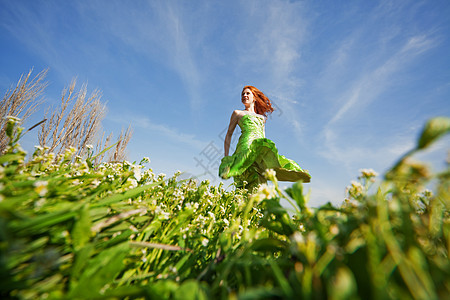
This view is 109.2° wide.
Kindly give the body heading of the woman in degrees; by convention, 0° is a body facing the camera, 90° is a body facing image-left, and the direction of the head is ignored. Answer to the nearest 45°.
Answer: approximately 0°
